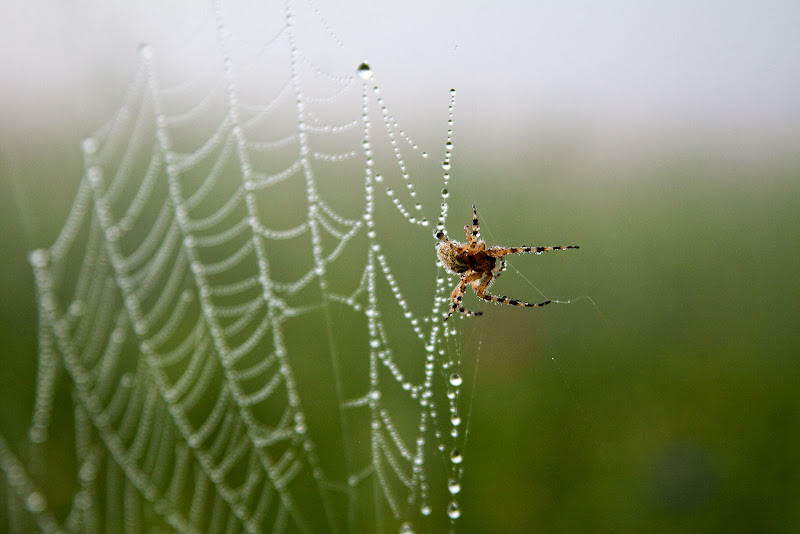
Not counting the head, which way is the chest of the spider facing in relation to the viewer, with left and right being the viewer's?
facing to the right of the viewer
